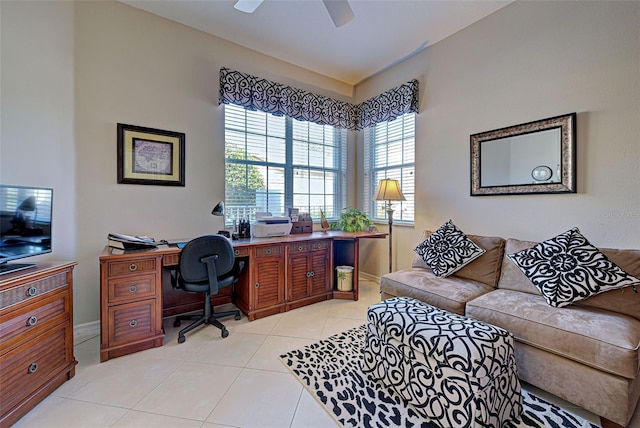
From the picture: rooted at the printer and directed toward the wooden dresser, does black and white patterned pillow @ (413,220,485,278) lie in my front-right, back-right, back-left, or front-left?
back-left

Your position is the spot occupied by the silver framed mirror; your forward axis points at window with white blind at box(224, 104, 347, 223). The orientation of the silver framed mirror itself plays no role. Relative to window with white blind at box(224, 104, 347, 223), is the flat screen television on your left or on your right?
left

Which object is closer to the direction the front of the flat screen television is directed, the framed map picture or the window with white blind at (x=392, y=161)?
the window with white blind

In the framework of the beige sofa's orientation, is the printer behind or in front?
in front

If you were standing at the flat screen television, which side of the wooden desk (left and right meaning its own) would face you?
right

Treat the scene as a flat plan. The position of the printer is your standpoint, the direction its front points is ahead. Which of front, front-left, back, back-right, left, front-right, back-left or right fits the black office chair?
right

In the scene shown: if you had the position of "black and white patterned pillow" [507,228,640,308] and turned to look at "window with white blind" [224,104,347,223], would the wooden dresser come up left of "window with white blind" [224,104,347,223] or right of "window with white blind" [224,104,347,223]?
left

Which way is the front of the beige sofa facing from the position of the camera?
facing the viewer and to the left of the viewer

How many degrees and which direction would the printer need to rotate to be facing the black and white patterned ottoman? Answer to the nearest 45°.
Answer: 0° — it already faces it

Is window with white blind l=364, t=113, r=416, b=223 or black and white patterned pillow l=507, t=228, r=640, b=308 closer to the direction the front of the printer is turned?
the black and white patterned pillow

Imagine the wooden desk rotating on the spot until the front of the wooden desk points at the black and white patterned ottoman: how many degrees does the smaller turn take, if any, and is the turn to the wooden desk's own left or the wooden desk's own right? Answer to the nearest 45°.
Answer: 0° — it already faces it

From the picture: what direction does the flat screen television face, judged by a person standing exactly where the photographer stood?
facing the viewer and to the right of the viewer

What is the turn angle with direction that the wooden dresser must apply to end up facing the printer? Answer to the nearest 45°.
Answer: approximately 45° to its left

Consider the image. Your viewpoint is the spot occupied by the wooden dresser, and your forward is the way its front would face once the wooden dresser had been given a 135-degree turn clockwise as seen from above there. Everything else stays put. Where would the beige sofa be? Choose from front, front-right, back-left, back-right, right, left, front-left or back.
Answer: back-left
